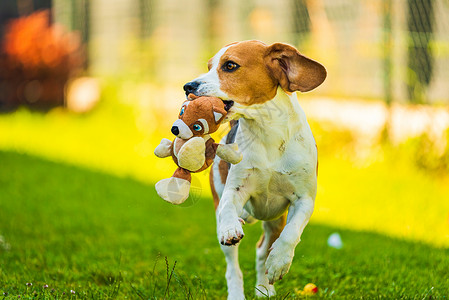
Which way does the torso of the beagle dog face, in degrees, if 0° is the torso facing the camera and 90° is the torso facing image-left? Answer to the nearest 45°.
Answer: approximately 0°

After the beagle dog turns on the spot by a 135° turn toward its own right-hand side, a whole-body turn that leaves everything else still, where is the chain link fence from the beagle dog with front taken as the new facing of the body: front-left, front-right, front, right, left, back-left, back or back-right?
front-right
